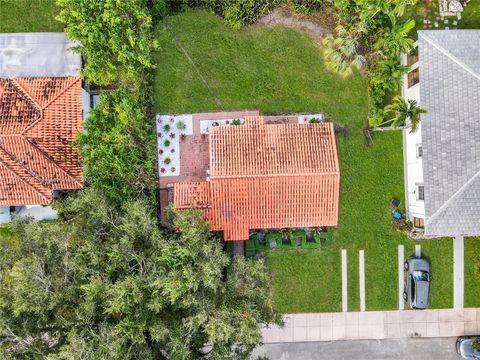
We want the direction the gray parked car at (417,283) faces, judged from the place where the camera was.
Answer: facing away from the viewer

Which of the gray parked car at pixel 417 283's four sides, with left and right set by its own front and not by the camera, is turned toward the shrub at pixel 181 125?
left

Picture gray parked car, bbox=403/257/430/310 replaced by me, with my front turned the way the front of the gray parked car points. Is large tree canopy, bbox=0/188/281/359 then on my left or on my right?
on my left

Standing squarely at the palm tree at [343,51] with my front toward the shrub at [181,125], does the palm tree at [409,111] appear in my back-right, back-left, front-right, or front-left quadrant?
back-left

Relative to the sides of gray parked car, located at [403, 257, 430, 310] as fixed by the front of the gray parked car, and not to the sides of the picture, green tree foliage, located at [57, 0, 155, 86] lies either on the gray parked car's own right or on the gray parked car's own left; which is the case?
on the gray parked car's own left
